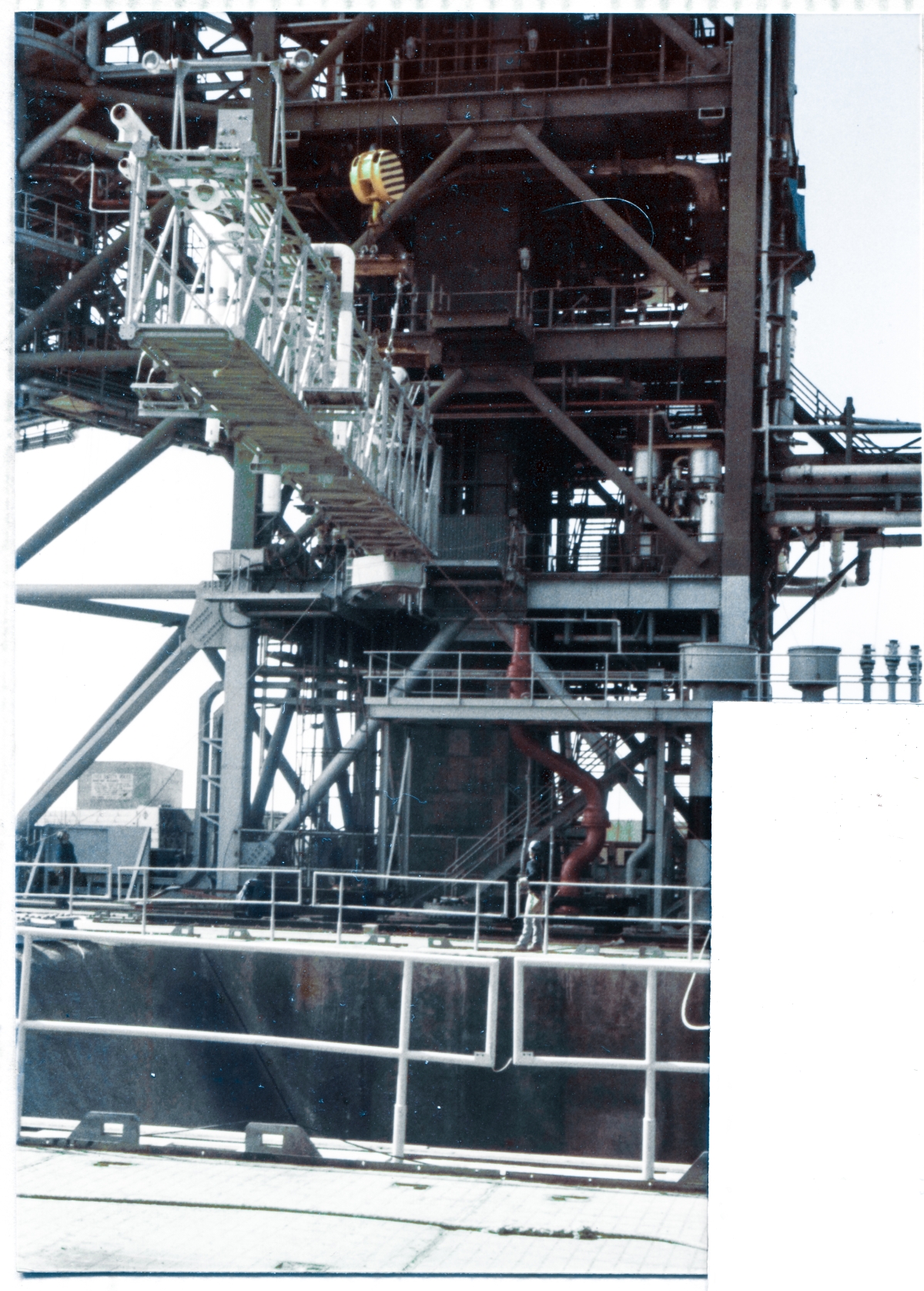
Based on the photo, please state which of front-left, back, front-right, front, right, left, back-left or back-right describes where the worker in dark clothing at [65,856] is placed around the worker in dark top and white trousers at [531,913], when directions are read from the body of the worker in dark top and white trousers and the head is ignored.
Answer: front-right

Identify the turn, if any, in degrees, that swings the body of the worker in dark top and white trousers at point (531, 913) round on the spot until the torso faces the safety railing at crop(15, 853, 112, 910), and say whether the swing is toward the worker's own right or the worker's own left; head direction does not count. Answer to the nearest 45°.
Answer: approximately 45° to the worker's own right

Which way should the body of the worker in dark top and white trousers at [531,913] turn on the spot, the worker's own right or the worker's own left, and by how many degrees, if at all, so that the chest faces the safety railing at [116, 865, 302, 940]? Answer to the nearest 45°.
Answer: approximately 45° to the worker's own right
